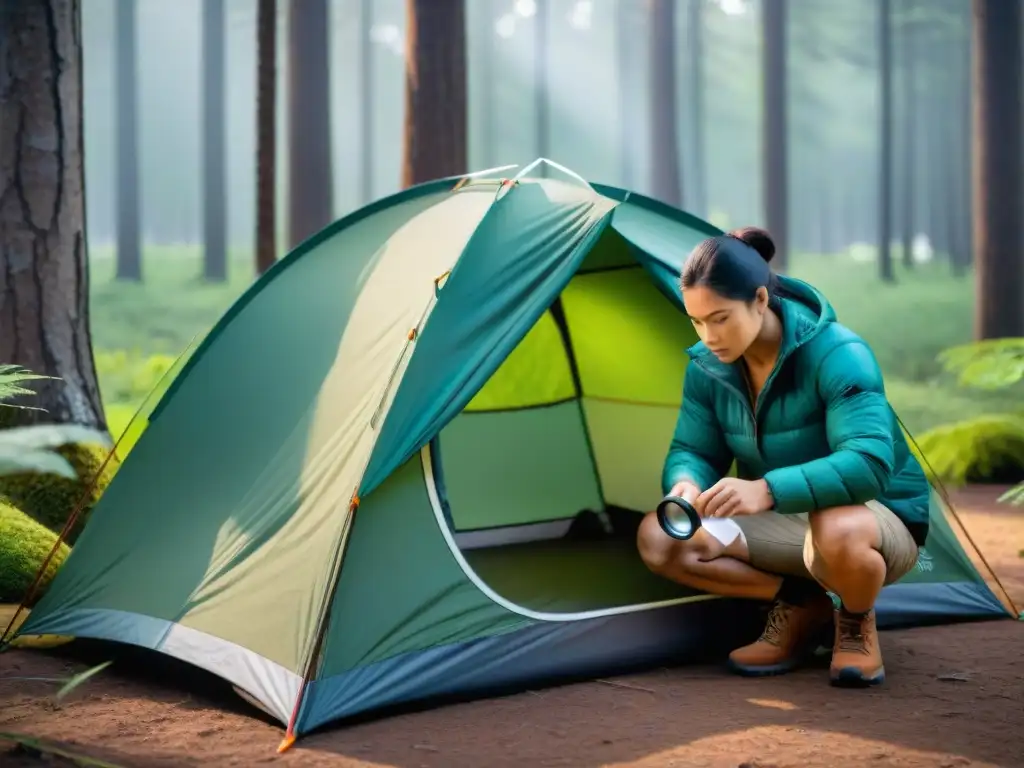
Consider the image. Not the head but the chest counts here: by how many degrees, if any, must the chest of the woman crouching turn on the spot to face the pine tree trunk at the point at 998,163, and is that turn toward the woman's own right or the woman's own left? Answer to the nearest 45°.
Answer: approximately 135° to the woman's own right

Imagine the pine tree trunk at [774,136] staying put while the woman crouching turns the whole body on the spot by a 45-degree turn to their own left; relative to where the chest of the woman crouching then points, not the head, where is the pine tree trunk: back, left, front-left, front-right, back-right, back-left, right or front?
back

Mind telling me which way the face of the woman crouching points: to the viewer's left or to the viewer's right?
to the viewer's left

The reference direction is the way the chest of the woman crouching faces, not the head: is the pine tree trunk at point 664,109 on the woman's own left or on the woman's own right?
on the woman's own right

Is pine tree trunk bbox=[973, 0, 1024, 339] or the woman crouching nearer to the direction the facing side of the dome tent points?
the woman crouching

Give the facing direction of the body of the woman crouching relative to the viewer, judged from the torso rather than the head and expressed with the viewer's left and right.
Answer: facing the viewer and to the left of the viewer

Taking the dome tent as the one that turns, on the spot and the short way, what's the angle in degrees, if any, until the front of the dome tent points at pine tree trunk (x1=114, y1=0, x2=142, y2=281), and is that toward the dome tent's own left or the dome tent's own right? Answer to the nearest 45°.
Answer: approximately 135° to the dome tent's own left

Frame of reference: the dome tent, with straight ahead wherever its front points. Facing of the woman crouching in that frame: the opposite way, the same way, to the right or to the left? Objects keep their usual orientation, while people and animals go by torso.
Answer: to the right

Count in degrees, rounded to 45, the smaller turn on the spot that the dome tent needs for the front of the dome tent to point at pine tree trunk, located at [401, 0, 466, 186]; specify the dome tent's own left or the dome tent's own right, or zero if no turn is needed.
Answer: approximately 135° to the dome tent's own left

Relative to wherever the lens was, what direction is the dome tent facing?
facing the viewer and to the right of the viewer

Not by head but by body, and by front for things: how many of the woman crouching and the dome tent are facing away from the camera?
0

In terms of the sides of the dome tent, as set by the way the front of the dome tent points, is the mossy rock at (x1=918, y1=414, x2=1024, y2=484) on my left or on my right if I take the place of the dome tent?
on my left

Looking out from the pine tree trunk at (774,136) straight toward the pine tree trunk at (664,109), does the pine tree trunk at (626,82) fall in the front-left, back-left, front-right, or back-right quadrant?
front-right
